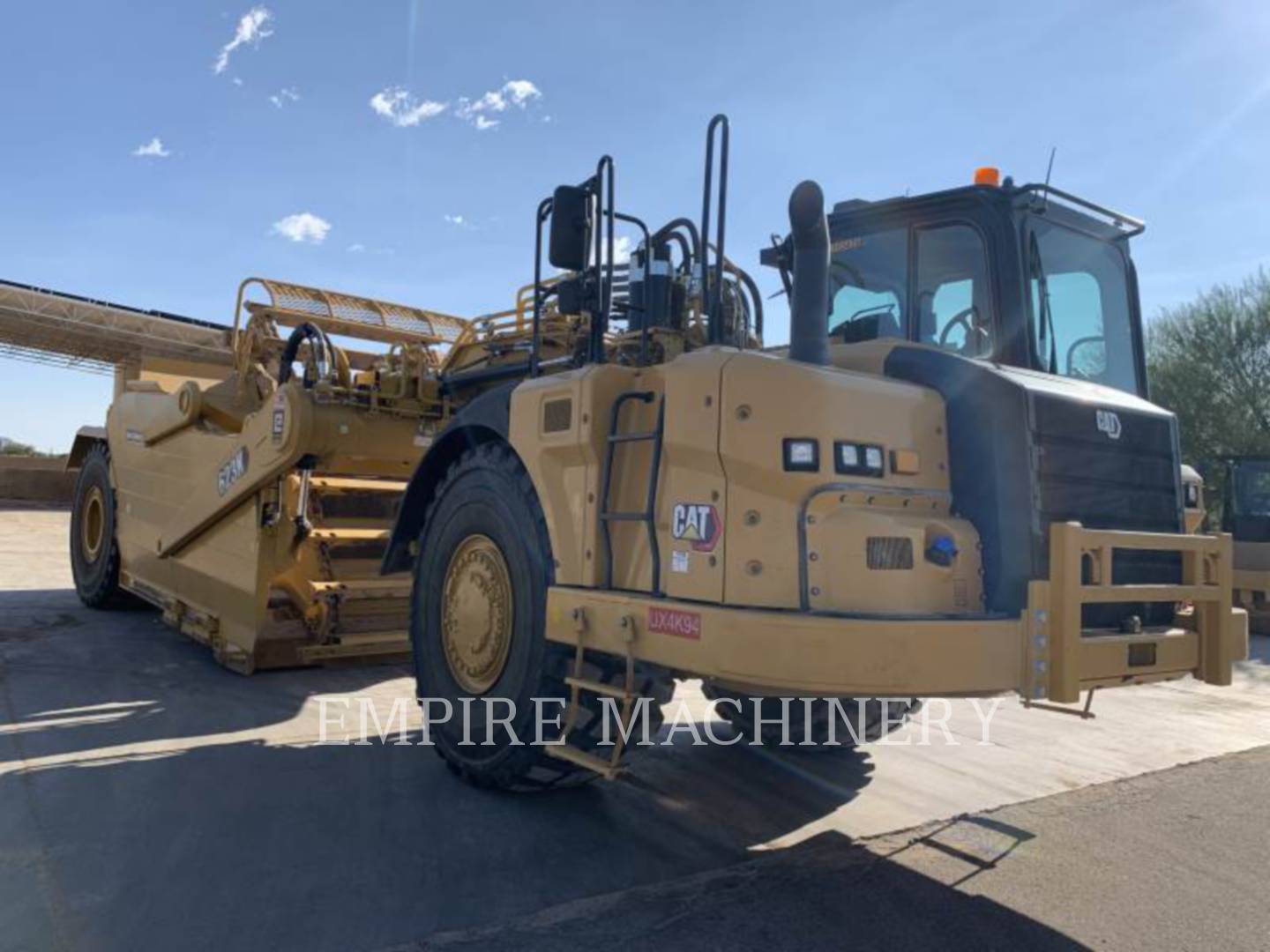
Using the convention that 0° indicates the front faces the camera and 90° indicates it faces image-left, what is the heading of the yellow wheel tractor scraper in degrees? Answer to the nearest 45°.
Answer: approximately 315°

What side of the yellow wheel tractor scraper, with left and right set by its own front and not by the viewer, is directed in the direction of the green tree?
left

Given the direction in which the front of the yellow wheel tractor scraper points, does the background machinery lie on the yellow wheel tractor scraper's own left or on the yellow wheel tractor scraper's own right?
on the yellow wheel tractor scraper's own left
